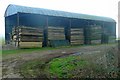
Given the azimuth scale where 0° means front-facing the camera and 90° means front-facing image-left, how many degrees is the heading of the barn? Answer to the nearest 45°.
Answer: approximately 315°
